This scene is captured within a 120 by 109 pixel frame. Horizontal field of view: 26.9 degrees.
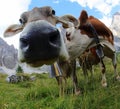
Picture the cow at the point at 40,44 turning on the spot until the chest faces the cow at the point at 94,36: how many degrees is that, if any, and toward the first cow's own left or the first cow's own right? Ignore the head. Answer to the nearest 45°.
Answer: approximately 180°

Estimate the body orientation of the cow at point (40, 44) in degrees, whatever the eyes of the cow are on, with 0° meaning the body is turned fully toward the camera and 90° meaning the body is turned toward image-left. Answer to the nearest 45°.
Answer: approximately 0°
